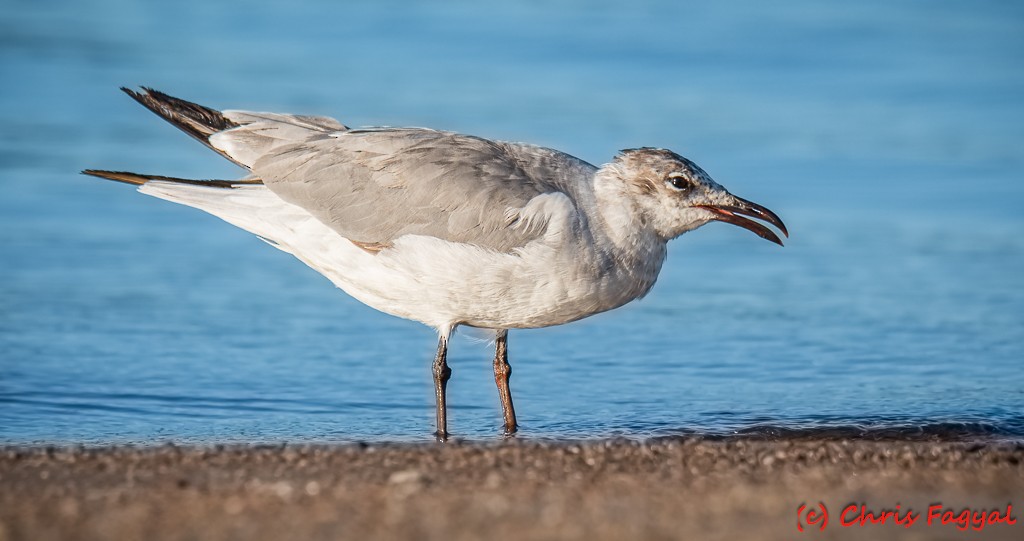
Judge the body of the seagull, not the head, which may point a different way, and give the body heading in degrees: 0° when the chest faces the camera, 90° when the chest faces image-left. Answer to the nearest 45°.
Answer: approximately 270°
